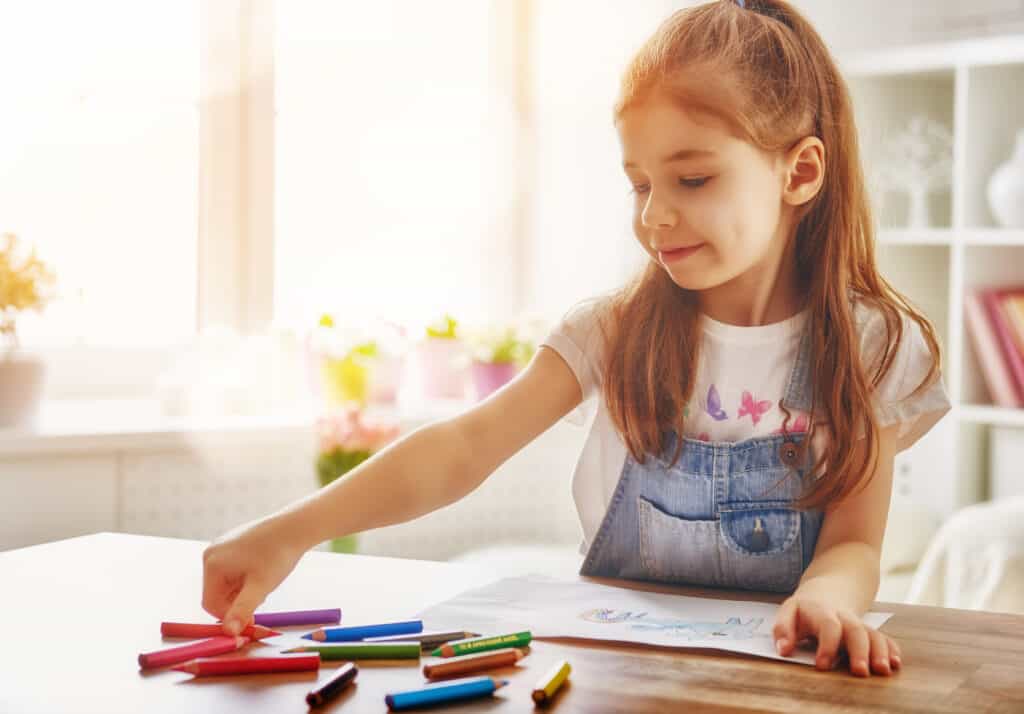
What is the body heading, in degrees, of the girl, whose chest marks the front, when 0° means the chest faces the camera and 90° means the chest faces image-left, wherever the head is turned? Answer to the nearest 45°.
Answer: approximately 0°

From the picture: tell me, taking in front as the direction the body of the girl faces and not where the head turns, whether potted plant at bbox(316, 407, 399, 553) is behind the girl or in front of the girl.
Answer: behind

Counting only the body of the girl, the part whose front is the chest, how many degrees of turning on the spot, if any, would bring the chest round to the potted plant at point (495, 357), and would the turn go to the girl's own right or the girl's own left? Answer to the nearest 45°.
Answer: approximately 180°

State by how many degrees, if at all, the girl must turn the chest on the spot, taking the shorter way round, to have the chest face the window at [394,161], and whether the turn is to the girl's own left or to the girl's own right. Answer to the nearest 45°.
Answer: approximately 180°

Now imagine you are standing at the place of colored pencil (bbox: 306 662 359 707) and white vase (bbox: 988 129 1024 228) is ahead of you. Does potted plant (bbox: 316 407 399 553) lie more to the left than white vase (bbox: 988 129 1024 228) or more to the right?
left

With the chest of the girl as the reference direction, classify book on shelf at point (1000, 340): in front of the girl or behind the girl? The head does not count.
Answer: behind

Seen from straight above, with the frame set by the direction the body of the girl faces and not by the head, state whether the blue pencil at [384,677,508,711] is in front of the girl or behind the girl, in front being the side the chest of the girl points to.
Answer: in front

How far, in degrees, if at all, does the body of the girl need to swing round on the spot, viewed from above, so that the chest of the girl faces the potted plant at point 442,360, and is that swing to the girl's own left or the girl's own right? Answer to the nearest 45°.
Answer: approximately 180°

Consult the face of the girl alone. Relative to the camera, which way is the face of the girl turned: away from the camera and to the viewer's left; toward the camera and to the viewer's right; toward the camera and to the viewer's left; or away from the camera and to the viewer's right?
toward the camera and to the viewer's left

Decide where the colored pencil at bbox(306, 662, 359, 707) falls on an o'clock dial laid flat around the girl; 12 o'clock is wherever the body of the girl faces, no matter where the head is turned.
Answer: The colored pencil is roughly at 1 o'clock from the girl.
